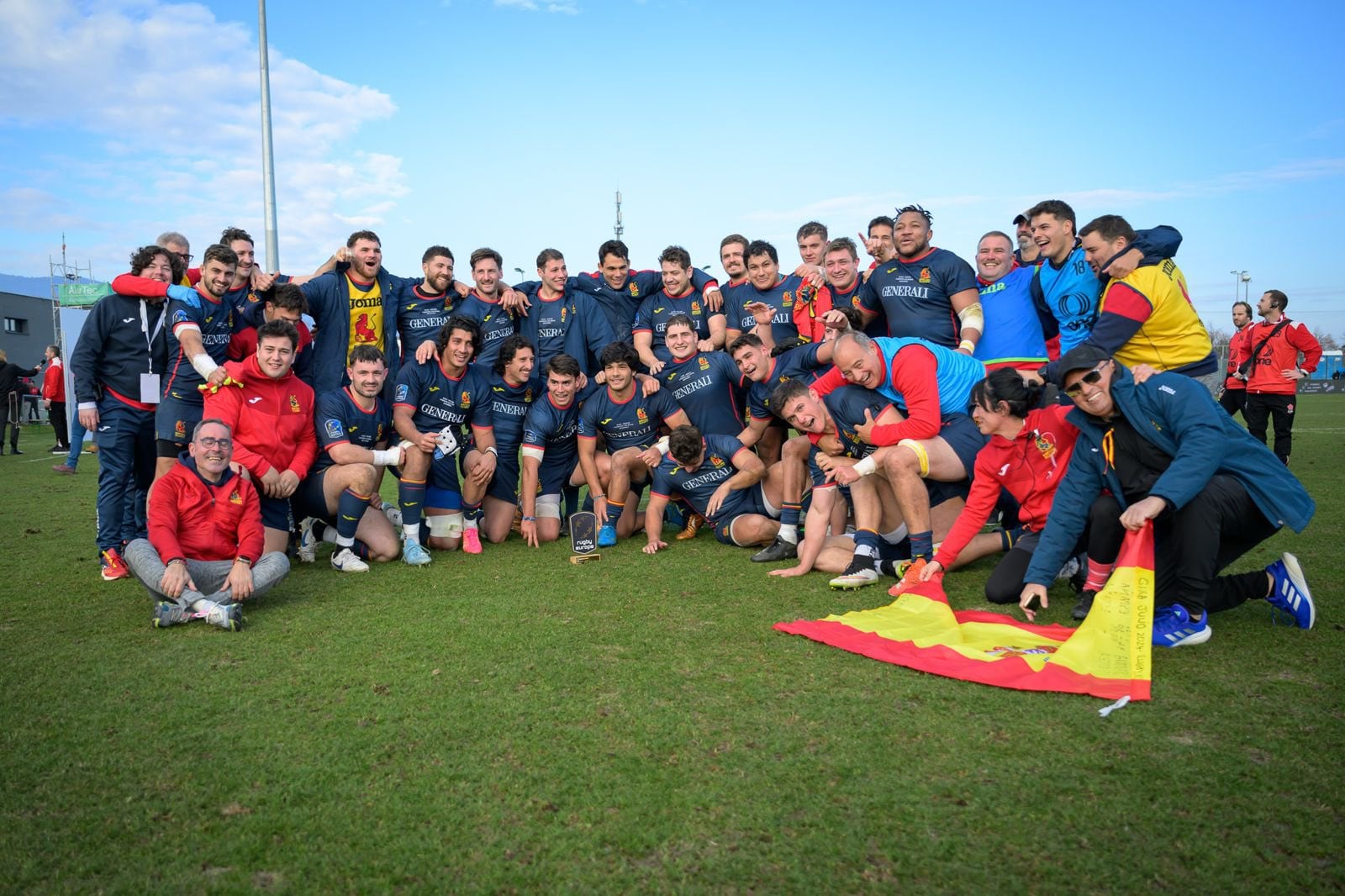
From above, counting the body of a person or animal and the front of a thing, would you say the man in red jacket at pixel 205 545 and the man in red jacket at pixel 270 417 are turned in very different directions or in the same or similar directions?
same or similar directions

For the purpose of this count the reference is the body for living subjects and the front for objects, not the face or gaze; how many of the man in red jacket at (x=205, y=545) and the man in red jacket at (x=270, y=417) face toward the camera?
2

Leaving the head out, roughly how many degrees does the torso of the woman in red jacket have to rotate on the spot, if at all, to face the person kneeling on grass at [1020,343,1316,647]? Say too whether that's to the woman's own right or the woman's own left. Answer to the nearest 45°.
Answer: approximately 90° to the woman's own left

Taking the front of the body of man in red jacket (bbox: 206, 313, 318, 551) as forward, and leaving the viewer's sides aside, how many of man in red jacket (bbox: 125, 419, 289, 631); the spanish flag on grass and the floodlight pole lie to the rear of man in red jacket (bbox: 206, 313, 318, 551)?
1

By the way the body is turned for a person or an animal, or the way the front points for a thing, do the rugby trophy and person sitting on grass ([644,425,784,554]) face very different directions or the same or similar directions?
same or similar directions

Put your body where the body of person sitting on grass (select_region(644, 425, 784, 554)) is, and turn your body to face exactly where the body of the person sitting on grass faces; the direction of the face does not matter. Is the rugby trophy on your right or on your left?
on your right

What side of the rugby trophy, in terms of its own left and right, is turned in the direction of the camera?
front

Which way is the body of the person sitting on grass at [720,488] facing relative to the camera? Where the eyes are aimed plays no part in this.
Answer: toward the camera

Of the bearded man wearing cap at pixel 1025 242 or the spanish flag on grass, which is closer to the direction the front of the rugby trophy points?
the spanish flag on grass

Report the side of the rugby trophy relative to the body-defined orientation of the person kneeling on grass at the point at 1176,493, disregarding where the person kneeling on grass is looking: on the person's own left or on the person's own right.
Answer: on the person's own right

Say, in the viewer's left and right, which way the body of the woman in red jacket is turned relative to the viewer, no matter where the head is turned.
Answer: facing the viewer and to the left of the viewer

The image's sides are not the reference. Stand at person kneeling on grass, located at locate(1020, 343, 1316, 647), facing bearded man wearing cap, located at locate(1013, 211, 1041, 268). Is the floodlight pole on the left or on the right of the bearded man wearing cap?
left
